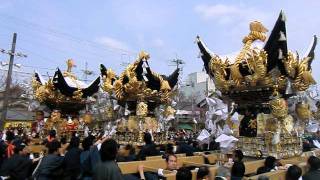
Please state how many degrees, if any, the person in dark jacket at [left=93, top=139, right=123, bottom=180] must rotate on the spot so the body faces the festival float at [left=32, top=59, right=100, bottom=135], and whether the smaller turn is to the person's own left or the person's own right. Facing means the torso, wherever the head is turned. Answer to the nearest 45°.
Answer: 0° — they already face it

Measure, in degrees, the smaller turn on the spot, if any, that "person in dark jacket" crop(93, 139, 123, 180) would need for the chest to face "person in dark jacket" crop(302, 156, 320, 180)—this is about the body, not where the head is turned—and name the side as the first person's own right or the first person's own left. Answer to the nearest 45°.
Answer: approximately 90° to the first person's own right

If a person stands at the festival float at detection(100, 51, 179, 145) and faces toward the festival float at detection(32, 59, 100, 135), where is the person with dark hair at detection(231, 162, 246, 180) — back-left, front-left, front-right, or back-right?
back-left

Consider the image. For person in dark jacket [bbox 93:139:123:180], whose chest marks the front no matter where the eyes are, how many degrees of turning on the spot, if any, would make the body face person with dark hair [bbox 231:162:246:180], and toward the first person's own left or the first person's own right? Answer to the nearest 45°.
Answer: approximately 90° to the first person's own right

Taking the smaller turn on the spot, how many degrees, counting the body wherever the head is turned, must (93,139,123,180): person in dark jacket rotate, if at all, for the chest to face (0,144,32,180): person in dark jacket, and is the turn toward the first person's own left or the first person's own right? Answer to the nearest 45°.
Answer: approximately 45° to the first person's own left

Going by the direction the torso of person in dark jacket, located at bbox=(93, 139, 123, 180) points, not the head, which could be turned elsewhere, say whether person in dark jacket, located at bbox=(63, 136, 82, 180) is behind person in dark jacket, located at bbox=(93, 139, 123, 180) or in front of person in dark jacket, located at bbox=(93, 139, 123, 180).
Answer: in front

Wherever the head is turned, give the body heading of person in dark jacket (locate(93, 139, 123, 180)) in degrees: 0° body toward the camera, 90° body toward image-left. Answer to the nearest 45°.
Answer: approximately 180°
